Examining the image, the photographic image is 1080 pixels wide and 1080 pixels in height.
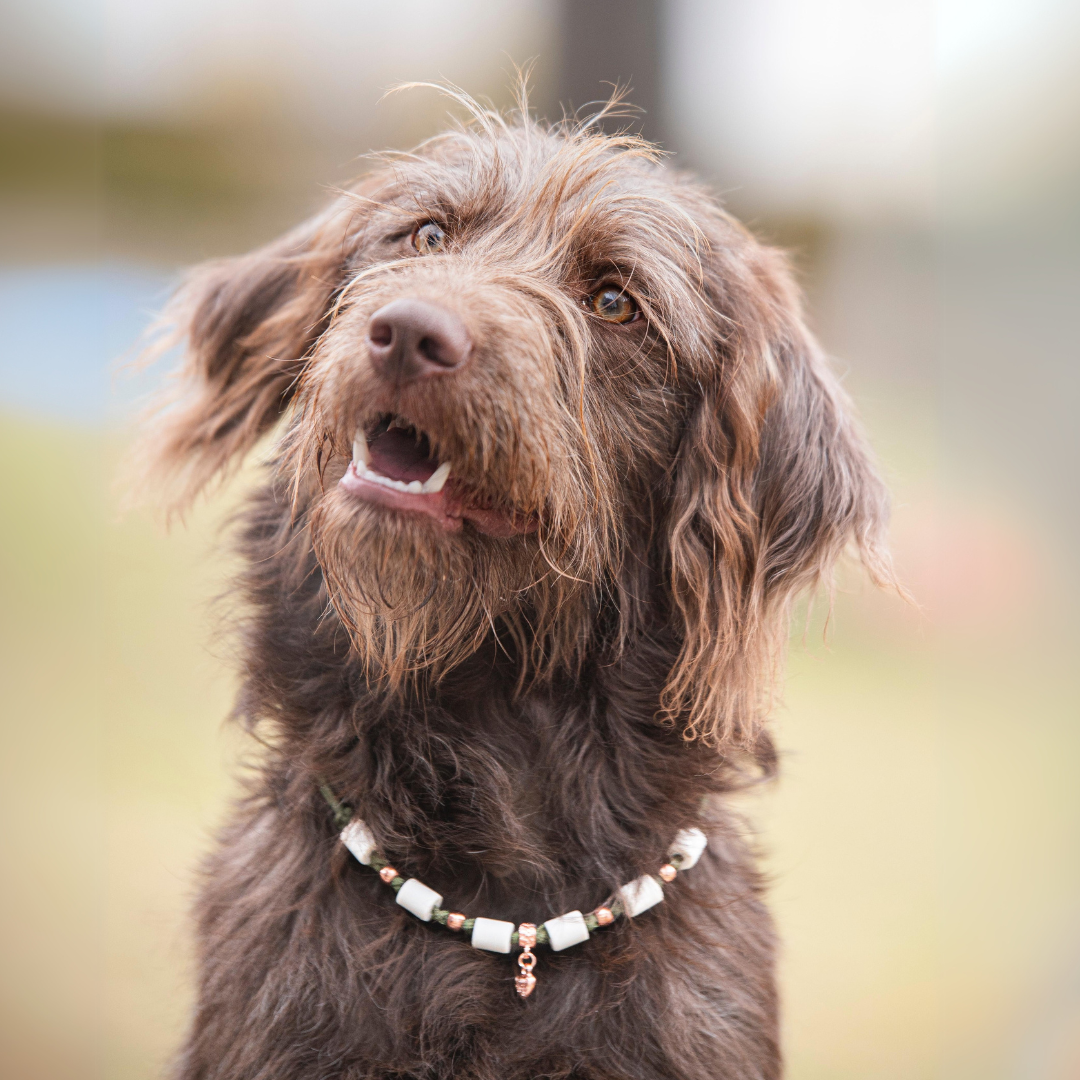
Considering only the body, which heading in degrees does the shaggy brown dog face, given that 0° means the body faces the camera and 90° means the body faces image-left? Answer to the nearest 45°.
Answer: approximately 0°
